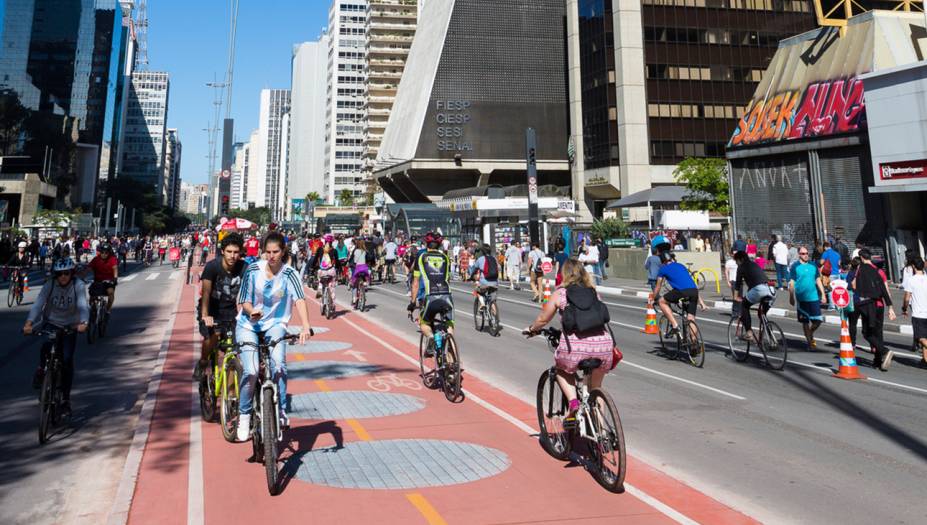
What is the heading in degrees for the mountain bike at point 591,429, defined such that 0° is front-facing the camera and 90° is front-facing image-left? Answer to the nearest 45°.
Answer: approximately 135°

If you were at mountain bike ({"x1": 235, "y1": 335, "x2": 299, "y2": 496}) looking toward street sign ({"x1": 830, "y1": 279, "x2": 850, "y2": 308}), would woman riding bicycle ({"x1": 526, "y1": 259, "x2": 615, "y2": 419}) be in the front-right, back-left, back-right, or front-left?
front-right

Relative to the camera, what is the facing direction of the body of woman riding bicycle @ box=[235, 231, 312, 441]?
toward the camera

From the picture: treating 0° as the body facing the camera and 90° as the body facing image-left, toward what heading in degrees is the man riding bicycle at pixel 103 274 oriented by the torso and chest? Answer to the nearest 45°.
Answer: approximately 0°

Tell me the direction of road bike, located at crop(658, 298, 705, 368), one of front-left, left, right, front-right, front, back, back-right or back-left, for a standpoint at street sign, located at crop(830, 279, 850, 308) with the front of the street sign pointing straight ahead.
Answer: front-right

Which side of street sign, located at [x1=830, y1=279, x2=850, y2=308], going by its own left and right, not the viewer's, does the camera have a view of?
front

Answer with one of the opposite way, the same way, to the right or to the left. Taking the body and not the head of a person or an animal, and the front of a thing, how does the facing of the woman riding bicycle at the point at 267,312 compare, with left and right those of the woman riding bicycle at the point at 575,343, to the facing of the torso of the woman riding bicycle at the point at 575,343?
the opposite way

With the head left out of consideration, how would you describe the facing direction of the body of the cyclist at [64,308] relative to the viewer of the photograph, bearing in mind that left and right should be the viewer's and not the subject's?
facing the viewer

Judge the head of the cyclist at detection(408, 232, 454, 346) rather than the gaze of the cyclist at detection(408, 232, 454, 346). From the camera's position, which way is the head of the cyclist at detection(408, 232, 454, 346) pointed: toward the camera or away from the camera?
away from the camera

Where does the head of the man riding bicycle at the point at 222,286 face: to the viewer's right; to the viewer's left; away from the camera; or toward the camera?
toward the camera

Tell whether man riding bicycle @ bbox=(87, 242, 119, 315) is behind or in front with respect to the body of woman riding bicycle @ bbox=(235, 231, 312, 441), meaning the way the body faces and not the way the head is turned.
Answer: behind

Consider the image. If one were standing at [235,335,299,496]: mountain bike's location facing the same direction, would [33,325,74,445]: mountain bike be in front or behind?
behind

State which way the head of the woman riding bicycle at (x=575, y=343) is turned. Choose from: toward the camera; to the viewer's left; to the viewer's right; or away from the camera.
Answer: away from the camera

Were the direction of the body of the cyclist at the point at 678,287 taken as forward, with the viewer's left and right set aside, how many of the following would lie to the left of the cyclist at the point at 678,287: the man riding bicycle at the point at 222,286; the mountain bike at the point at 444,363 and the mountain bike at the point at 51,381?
3

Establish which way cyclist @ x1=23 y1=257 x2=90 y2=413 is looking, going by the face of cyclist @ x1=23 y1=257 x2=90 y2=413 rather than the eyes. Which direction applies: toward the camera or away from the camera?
toward the camera
